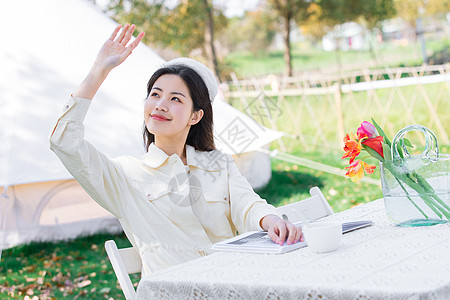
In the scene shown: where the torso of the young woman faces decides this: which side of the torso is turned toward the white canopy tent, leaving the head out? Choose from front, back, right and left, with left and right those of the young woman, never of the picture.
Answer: back

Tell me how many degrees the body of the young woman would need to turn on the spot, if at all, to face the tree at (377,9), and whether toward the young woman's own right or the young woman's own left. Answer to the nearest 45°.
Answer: approximately 180°

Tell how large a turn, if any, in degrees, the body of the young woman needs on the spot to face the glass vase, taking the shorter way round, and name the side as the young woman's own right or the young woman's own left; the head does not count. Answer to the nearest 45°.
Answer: approximately 45° to the young woman's own left

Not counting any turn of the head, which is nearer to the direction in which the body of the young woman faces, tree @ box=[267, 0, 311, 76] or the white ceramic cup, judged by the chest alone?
the white ceramic cup

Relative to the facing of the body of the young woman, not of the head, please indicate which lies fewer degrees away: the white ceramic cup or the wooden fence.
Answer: the white ceramic cup

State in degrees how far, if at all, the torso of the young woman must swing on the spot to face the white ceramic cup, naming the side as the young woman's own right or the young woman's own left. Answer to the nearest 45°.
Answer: approximately 45° to the young woman's own left

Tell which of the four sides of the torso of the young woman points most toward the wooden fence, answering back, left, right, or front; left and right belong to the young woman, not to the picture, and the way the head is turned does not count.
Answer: back

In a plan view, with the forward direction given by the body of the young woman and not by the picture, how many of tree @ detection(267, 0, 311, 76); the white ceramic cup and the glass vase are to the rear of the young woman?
1

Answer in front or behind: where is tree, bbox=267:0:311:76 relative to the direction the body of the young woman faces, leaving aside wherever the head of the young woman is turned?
behind

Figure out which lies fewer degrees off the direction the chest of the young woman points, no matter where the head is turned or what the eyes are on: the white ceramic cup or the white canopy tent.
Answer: the white ceramic cup

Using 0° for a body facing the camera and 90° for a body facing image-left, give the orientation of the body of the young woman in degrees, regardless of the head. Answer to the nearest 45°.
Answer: approximately 0°
